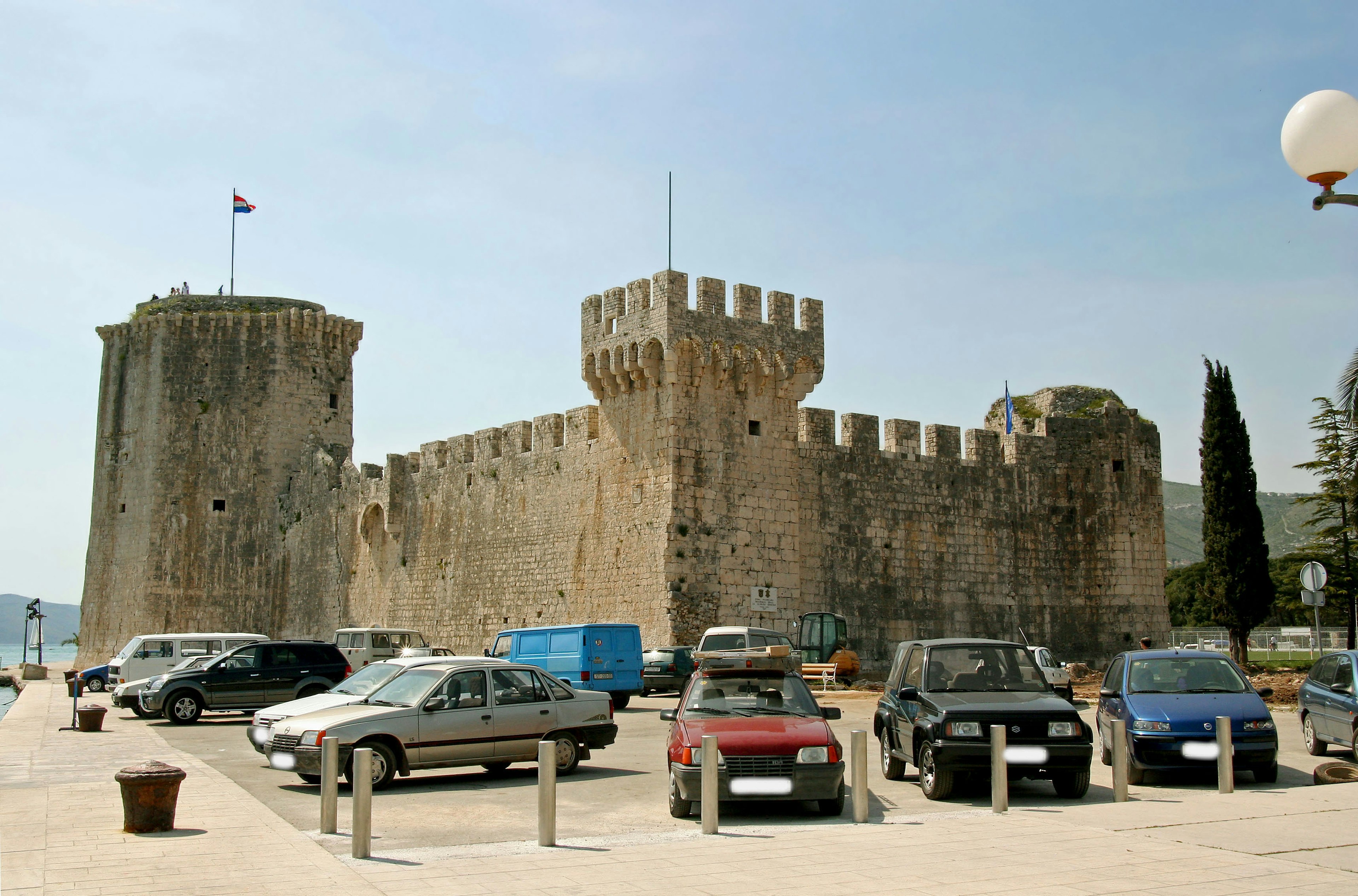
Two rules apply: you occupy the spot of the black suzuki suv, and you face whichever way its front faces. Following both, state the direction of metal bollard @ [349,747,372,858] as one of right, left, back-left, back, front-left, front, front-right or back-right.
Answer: front-right

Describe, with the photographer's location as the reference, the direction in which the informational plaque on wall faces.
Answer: facing the viewer

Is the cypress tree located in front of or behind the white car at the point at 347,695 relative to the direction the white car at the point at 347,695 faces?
behind

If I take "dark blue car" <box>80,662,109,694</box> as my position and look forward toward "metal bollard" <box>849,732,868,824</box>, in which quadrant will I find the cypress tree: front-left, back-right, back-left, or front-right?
front-left

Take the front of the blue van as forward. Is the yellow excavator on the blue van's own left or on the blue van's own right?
on the blue van's own right

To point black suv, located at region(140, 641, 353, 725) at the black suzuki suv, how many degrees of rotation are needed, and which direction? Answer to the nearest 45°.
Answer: approximately 135° to its left

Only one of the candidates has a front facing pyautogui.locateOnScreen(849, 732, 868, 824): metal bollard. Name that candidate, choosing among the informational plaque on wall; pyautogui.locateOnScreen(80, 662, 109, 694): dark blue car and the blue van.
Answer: the informational plaque on wall

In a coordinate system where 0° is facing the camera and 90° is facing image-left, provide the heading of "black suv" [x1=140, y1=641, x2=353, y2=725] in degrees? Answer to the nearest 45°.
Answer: approximately 90°

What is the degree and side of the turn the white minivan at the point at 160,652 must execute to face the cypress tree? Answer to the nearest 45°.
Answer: approximately 135° to its left

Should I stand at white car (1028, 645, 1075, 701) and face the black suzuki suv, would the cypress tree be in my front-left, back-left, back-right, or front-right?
back-left

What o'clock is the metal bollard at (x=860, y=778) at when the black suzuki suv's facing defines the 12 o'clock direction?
The metal bollard is roughly at 1 o'clock from the black suzuki suv.

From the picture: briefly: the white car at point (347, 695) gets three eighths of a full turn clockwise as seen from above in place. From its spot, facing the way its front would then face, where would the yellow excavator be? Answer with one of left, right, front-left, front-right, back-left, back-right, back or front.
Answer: front-right

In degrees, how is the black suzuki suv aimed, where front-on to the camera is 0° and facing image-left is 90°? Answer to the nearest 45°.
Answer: approximately 0°

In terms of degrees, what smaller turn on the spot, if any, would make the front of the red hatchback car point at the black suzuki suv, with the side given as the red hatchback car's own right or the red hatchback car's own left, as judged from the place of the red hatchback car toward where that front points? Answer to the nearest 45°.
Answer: approximately 135° to the red hatchback car's own left

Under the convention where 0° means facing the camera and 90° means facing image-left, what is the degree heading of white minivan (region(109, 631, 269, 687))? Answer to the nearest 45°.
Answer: approximately 45°

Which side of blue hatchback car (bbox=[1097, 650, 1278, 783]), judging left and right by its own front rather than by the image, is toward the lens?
front

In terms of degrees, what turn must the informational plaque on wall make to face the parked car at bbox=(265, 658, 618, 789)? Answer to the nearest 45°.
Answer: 0° — it already faces it

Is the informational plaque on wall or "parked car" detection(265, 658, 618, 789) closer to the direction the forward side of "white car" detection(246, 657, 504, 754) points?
the parked car

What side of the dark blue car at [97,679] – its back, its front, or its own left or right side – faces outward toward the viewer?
left

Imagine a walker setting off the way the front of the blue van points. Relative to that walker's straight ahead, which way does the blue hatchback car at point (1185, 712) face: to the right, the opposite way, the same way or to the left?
to the left
